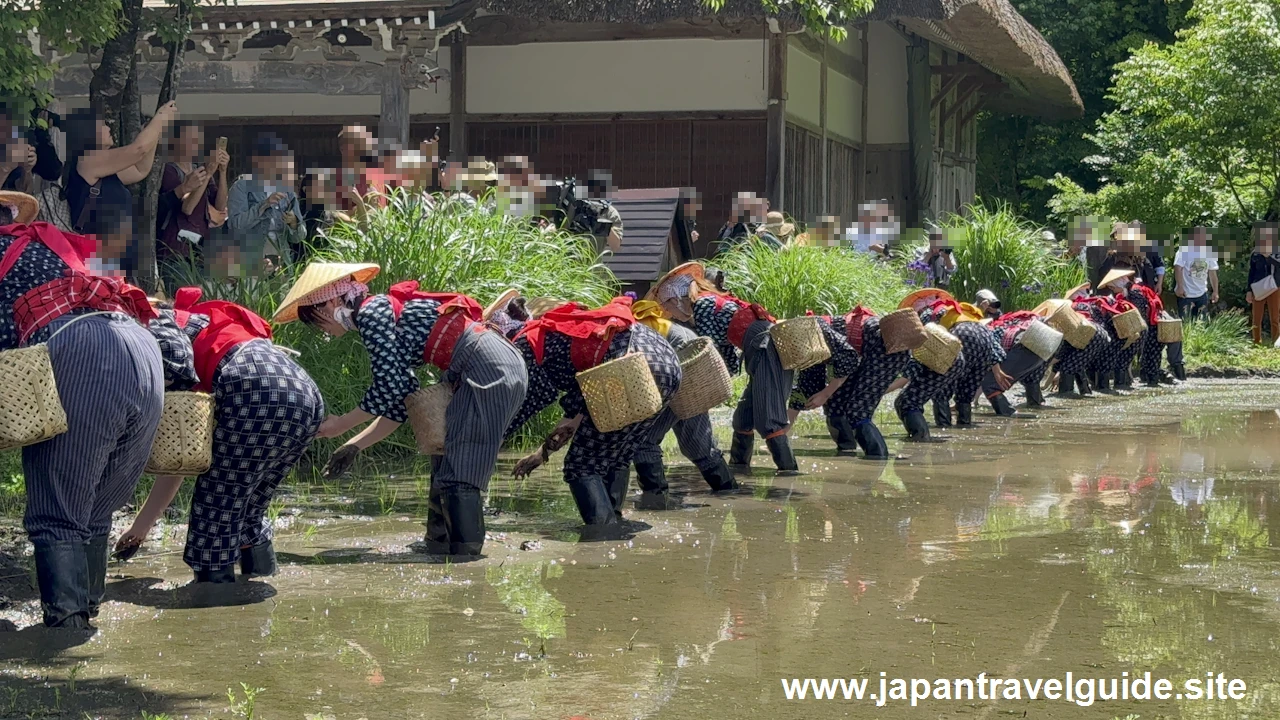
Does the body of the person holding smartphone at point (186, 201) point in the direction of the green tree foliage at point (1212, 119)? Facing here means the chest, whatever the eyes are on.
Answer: no

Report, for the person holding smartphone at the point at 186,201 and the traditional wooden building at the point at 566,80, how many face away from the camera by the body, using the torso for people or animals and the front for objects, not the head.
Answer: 0

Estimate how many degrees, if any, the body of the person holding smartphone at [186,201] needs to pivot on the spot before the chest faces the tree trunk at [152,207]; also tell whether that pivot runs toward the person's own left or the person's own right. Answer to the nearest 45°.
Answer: approximately 45° to the person's own right

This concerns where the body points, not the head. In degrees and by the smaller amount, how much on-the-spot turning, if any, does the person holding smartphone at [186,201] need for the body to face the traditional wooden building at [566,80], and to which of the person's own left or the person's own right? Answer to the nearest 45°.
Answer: approximately 90° to the person's own left

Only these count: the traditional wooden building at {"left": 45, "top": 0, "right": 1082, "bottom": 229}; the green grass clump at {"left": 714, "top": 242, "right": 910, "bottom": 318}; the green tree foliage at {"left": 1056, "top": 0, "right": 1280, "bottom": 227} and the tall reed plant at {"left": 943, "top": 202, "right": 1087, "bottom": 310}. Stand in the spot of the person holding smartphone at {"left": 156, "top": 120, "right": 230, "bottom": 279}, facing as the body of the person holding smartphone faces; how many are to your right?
0

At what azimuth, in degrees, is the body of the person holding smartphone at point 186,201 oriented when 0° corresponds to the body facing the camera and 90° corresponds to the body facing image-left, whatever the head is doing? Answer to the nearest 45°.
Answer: approximately 315°

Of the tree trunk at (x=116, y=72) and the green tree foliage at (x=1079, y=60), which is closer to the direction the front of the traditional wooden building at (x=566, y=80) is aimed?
the tree trunk

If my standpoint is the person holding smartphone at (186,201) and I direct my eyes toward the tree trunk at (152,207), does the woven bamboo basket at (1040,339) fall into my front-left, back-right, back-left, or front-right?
back-left

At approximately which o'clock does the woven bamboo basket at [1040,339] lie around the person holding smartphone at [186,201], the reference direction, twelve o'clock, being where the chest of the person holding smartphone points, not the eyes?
The woven bamboo basket is roughly at 10 o'clock from the person holding smartphone.

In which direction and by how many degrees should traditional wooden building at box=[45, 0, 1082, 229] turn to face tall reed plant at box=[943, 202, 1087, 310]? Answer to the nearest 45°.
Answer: approximately 90° to its left

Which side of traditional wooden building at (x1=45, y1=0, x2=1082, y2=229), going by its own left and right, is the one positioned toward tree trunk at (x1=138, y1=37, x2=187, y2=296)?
front

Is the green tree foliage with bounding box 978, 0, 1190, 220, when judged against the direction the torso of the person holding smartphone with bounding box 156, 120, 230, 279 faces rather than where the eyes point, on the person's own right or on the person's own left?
on the person's own left

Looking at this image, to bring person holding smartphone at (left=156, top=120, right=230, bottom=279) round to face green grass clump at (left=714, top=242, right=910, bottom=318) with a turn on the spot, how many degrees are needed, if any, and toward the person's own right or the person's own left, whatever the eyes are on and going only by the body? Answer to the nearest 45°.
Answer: approximately 90° to the person's own left

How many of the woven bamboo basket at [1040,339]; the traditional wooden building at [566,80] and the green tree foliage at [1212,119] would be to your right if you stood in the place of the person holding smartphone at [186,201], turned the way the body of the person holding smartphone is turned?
0

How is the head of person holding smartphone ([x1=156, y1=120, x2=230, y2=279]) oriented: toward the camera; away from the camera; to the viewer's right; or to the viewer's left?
toward the camera

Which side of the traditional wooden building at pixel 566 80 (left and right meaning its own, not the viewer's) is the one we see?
front
